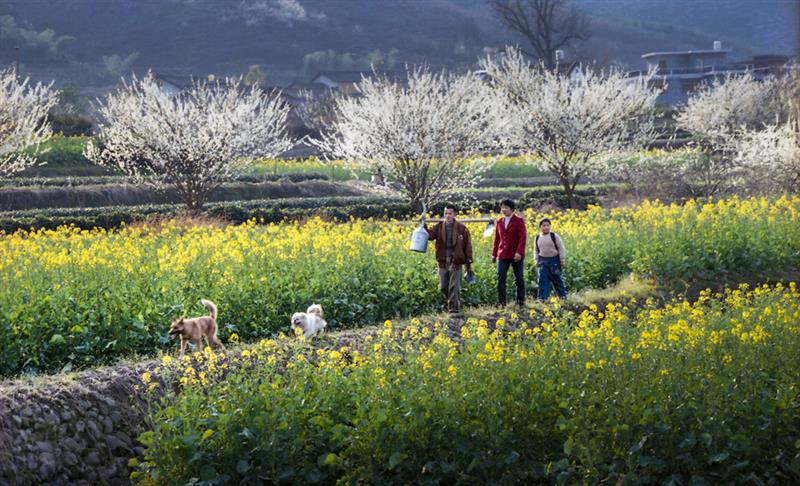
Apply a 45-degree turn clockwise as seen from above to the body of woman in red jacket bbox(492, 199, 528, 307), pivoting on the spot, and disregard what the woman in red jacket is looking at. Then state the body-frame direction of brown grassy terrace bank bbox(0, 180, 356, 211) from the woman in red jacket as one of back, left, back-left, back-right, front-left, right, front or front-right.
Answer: front-right

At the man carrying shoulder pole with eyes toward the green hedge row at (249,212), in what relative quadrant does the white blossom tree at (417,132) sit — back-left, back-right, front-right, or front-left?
front-right

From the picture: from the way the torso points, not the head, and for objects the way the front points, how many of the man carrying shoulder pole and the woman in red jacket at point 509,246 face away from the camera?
0

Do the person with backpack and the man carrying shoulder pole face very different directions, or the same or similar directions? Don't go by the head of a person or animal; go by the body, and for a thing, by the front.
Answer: same or similar directions

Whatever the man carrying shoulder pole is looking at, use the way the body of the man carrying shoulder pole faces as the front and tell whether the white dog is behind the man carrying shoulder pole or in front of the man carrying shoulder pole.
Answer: in front

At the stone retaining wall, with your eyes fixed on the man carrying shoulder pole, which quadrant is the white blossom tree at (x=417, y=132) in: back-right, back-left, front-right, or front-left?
front-left

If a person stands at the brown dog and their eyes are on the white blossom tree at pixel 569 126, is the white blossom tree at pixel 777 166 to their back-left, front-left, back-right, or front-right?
front-right

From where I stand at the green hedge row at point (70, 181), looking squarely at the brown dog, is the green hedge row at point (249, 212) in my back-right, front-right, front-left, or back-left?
front-left

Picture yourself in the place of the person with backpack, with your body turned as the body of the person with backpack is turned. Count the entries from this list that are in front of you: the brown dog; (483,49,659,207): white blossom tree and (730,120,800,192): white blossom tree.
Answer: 1

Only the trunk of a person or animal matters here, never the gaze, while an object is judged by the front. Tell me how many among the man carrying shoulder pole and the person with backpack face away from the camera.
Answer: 0

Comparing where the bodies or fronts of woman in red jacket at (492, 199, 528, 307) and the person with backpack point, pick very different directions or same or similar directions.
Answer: same or similar directions

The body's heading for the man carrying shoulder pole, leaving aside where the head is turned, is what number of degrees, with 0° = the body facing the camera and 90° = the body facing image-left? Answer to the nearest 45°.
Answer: approximately 45°

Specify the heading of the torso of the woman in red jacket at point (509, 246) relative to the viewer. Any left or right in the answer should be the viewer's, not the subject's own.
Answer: facing the viewer and to the left of the viewer

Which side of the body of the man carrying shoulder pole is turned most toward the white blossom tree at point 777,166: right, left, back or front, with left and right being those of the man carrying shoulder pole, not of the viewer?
back
